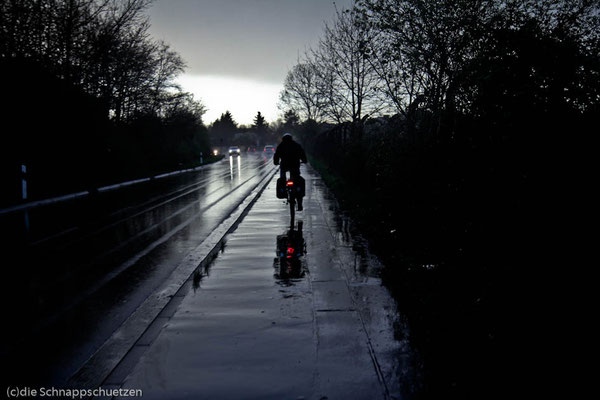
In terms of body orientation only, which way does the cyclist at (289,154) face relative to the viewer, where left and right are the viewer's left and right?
facing away from the viewer

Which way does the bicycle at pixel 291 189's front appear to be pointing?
away from the camera
